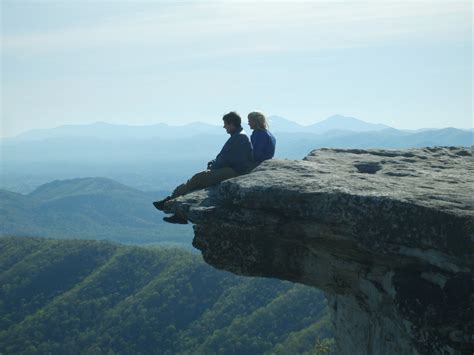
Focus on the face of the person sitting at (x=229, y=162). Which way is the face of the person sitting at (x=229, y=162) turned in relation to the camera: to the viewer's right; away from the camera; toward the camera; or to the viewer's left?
to the viewer's left

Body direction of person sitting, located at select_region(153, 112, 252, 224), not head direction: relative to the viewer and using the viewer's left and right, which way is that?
facing to the left of the viewer

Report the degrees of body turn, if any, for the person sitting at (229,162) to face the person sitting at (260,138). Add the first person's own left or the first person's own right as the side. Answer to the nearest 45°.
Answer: approximately 180°
